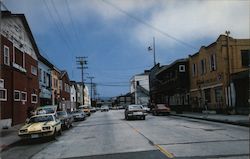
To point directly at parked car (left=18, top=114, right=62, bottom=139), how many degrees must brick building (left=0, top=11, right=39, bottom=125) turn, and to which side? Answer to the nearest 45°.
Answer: approximately 45° to its right

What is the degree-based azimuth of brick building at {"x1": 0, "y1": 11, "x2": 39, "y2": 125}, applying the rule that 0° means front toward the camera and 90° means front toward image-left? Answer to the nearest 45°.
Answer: approximately 315°

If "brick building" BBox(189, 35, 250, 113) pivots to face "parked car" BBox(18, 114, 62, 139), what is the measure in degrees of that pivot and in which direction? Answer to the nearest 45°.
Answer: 0° — it already faces it

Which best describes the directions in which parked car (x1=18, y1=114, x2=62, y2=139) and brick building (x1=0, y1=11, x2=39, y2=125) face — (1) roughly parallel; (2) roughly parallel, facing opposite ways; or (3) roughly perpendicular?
roughly perpendicular

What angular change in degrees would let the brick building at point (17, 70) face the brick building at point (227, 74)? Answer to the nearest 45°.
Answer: approximately 45° to its left

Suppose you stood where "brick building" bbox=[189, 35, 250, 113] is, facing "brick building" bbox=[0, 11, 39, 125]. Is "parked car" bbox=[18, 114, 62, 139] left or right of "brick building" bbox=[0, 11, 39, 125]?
left

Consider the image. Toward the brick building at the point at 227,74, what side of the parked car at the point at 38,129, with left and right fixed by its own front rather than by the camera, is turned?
left

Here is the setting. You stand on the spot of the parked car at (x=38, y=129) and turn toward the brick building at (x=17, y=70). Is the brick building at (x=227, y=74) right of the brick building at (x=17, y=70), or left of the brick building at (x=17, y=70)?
right

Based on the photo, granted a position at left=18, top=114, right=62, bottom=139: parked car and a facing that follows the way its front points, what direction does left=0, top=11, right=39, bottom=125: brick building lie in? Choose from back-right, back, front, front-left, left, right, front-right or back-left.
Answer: back-right
